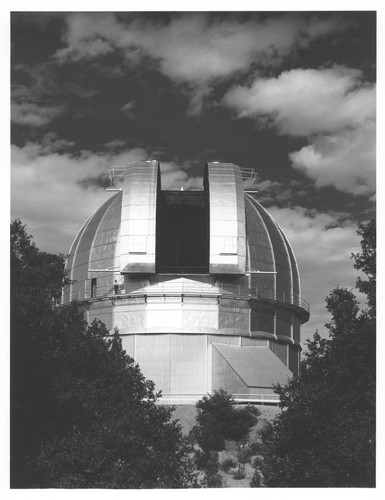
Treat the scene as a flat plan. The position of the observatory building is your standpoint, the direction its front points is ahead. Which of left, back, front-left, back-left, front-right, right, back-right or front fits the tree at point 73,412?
front

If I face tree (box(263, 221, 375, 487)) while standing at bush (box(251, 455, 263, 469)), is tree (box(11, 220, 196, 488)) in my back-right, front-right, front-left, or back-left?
front-right

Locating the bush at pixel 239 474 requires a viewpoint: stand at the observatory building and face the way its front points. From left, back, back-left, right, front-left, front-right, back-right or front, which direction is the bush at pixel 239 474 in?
front

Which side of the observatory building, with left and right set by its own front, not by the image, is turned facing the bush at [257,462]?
front

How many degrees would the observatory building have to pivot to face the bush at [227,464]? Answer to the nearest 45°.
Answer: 0° — it already faces it

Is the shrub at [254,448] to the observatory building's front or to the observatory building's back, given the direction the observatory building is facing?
to the front

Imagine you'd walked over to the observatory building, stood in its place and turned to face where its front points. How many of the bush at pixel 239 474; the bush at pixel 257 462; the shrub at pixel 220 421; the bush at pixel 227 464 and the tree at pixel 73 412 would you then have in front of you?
5

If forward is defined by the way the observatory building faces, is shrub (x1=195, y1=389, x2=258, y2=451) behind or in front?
in front

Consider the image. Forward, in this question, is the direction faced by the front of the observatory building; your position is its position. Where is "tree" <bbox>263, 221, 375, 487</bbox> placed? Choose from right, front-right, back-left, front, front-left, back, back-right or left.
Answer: front

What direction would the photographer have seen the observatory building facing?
facing the viewer
